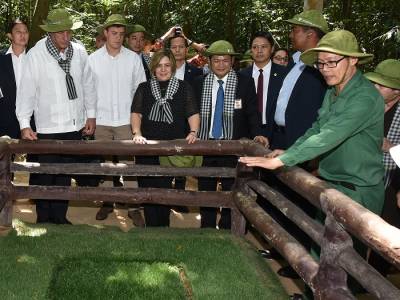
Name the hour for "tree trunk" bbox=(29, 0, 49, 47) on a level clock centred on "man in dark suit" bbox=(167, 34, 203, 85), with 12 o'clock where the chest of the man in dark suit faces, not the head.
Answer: The tree trunk is roughly at 5 o'clock from the man in dark suit.

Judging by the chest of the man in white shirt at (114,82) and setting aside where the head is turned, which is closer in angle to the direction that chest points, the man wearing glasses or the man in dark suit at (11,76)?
the man wearing glasses

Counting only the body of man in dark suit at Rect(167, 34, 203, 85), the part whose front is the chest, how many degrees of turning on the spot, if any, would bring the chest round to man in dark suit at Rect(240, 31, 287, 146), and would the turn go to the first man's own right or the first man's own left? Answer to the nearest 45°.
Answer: approximately 45° to the first man's own left

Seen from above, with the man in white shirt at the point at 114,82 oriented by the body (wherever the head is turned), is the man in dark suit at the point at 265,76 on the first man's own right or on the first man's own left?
on the first man's own left

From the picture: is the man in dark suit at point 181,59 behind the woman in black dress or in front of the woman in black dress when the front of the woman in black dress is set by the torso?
behind

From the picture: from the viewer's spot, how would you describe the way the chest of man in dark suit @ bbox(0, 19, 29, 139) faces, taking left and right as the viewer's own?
facing the viewer and to the right of the viewer

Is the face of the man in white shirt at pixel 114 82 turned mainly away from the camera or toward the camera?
toward the camera

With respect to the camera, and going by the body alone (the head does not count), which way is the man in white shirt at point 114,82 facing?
toward the camera

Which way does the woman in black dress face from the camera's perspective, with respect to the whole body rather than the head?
toward the camera

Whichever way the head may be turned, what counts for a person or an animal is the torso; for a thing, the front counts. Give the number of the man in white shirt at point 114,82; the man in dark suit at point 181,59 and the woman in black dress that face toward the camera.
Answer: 3

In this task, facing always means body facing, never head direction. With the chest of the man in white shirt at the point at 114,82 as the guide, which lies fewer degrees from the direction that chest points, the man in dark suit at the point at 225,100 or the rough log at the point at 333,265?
the rough log

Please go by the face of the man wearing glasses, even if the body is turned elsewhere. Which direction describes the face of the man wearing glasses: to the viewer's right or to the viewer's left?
to the viewer's left

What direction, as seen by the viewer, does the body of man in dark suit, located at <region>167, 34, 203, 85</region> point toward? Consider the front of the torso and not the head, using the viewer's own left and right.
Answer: facing the viewer
